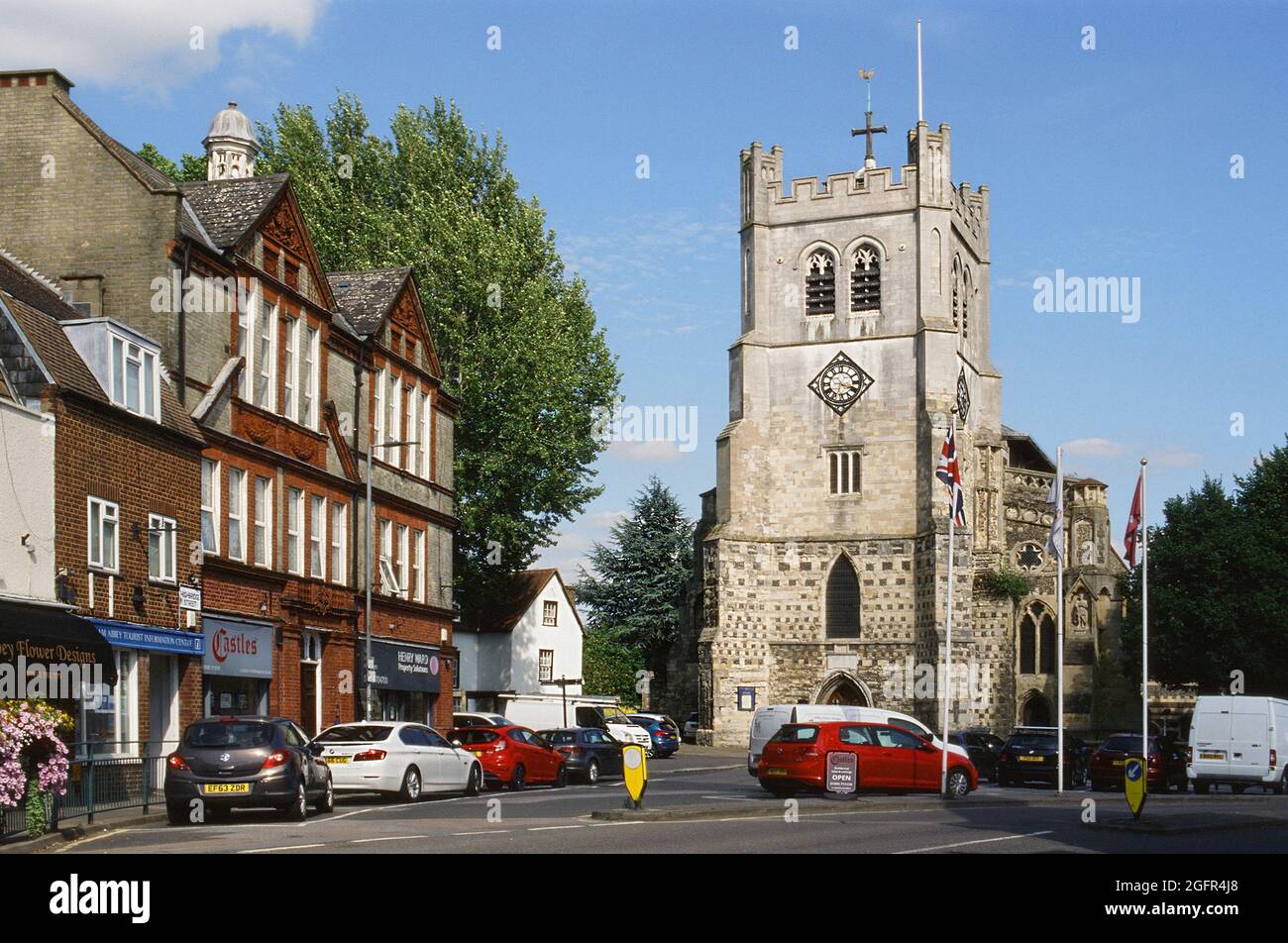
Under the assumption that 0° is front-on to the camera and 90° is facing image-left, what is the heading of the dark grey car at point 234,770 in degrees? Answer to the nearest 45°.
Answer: approximately 225°

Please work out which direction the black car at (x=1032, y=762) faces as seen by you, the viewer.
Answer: facing away from the viewer and to the right of the viewer

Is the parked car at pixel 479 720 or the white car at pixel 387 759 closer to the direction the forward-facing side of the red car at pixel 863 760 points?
the parked car

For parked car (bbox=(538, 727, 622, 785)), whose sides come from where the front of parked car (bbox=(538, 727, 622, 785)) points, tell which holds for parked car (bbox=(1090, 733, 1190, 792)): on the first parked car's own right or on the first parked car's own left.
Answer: on the first parked car's own right

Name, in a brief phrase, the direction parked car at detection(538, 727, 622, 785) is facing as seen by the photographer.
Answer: facing away from the viewer and to the right of the viewer

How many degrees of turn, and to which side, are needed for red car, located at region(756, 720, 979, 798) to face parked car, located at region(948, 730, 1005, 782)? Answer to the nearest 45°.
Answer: approximately 45° to its left

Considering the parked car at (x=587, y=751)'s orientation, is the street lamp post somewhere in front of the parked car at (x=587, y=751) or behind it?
behind
